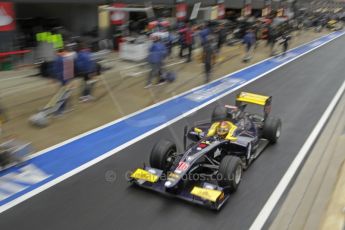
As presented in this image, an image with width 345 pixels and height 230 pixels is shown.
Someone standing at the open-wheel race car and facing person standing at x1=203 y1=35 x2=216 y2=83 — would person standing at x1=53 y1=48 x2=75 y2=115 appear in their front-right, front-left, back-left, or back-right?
front-left

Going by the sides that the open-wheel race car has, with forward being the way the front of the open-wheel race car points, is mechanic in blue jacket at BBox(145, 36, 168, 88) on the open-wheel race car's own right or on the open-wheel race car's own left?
on the open-wheel race car's own right

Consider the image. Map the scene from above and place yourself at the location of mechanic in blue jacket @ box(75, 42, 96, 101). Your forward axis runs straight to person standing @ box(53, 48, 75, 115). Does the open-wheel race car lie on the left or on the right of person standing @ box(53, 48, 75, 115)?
left

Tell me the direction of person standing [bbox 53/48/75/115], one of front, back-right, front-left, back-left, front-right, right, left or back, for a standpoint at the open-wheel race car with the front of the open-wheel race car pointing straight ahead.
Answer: right

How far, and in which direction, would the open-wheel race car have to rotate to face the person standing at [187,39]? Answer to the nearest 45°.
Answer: approximately 135° to its right

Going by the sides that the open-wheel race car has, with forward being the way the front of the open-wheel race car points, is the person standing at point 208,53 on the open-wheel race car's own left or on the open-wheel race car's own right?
on the open-wheel race car's own right

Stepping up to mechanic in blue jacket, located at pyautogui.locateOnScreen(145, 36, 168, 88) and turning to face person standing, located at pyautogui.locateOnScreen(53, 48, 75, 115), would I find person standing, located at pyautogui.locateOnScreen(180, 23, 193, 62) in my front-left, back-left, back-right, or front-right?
back-right

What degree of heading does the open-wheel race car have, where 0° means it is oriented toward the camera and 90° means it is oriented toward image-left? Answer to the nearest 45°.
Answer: approximately 45°

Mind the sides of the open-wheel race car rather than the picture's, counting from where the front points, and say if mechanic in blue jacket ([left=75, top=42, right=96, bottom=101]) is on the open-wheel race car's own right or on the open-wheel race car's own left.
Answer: on the open-wheel race car's own right
